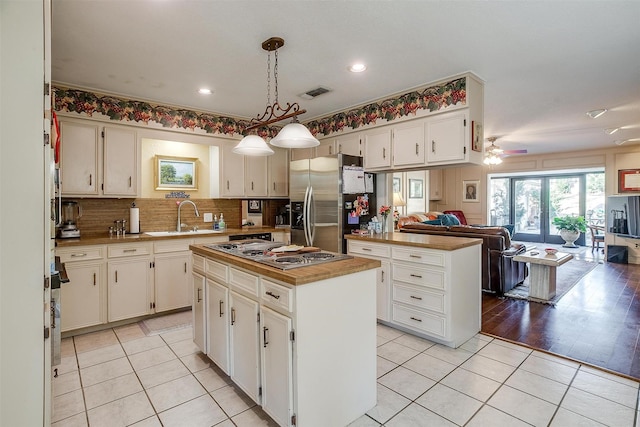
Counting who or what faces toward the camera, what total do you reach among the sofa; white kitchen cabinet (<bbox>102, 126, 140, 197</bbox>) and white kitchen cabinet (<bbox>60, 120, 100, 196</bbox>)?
2

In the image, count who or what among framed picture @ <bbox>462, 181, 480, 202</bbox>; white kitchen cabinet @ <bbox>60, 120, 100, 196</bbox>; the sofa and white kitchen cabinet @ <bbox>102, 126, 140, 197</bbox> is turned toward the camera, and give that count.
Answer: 3

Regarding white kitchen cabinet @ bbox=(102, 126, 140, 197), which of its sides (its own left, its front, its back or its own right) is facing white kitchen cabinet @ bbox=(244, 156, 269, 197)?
left

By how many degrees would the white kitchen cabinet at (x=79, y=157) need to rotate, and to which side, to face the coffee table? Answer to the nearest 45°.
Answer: approximately 45° to its left

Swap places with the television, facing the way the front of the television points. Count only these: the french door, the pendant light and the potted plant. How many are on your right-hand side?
2

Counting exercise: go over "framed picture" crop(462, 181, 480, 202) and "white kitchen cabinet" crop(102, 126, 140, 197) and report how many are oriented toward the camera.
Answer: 2

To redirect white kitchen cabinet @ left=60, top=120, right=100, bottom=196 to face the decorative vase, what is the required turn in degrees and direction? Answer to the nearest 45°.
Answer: approximately 90° to its left
